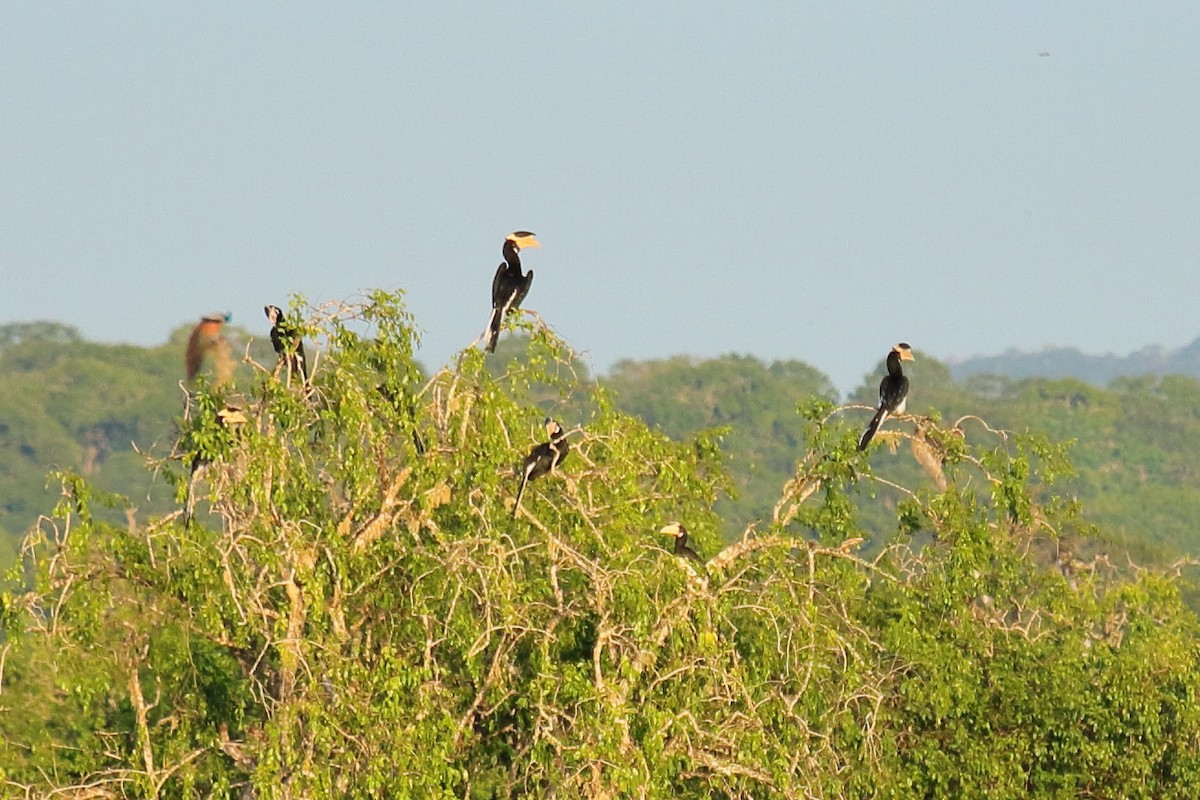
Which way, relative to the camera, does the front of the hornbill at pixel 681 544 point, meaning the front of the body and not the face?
to the viewer's left

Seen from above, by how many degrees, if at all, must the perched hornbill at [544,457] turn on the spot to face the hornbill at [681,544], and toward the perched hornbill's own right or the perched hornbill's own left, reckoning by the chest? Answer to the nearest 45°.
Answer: approximately 45° to the perched hornbill's own left

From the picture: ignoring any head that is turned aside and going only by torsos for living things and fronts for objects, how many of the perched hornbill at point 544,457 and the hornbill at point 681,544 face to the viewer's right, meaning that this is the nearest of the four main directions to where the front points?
1

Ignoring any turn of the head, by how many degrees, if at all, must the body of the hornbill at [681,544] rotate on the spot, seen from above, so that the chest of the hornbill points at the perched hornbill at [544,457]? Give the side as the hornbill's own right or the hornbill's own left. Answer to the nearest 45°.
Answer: approximately 45° to the hornbill's own left

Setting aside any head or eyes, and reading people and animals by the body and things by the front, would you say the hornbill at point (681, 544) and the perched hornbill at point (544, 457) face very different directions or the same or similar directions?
very different directions

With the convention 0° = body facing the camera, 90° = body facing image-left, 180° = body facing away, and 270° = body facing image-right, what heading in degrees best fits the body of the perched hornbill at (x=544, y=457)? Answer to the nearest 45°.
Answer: approximately 270°

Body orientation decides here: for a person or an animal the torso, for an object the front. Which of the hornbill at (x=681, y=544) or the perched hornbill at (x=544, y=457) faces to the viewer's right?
the perched hornbill

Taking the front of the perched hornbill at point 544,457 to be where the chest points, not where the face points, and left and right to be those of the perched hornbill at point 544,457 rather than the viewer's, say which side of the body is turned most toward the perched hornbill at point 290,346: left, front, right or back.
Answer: back
